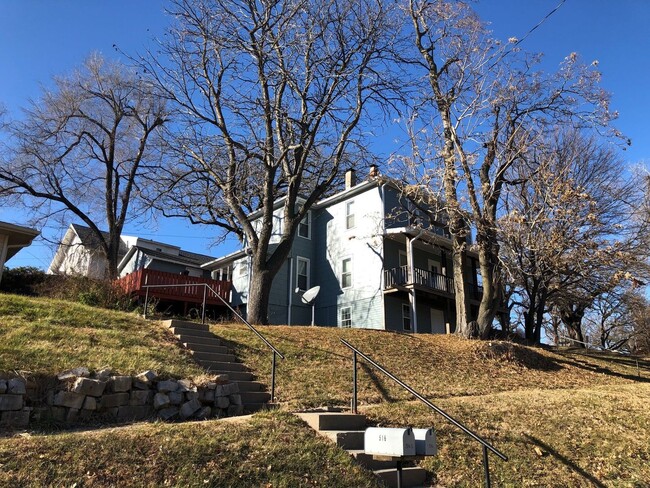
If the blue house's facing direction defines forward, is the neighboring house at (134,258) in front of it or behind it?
behind

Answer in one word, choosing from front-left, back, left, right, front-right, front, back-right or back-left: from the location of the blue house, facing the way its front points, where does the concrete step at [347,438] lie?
front-right

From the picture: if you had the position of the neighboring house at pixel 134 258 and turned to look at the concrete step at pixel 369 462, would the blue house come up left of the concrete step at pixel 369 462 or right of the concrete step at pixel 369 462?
left

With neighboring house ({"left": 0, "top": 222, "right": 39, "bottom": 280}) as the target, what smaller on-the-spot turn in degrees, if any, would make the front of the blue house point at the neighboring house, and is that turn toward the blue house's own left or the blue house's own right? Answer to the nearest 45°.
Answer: approximately 90° to the blue house's own right

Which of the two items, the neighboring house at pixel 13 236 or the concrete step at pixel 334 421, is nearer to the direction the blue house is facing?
the concrete step

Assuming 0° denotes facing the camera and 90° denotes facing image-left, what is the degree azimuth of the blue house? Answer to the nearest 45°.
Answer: approximately 315°

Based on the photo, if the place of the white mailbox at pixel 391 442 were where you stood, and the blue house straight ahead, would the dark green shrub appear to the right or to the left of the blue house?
left

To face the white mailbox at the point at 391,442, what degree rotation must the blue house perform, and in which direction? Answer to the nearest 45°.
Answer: approximately 45° to its right
